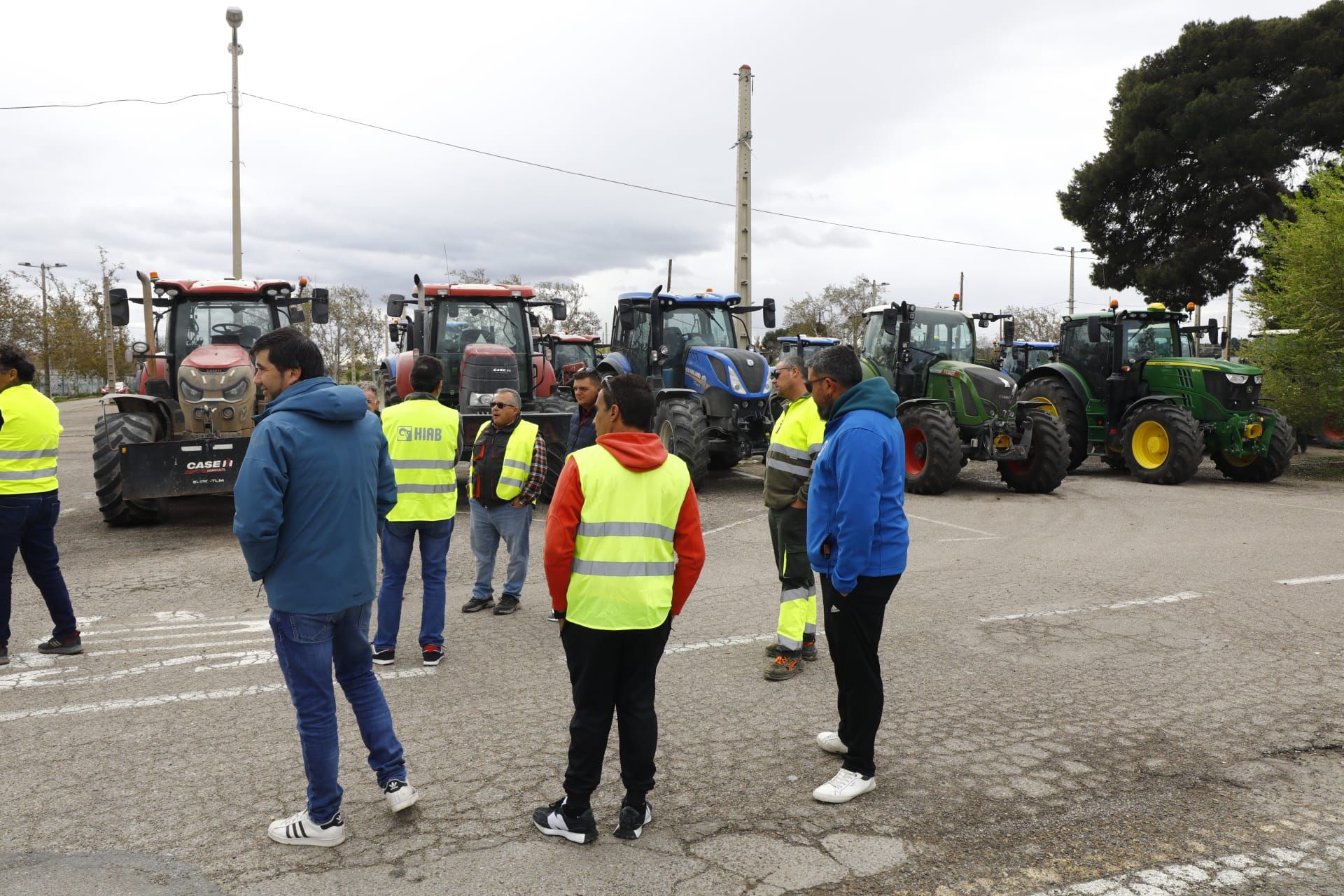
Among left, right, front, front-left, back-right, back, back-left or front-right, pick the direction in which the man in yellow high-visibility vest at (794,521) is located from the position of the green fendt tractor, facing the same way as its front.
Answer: front-right

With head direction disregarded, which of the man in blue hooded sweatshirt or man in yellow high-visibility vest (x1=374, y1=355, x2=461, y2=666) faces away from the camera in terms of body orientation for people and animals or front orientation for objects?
the man in yellow high-visibility vest

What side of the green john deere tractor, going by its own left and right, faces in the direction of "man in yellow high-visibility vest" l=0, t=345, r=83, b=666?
right

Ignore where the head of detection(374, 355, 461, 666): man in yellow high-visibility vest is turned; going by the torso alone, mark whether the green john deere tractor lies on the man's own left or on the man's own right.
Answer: on the man's own right

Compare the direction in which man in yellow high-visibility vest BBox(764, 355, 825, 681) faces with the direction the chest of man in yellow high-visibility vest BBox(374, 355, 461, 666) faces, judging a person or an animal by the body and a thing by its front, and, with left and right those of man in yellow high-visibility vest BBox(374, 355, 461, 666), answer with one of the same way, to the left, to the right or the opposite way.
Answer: to the left

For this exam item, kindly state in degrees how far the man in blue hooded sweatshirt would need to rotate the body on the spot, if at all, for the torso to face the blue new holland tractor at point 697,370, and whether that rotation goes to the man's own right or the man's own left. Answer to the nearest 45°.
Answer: approximately 90° to the man's own right

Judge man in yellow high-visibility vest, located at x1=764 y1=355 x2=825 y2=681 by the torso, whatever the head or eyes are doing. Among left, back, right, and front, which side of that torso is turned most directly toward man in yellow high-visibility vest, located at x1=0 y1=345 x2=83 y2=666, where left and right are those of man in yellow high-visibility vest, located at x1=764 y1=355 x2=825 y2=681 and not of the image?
front

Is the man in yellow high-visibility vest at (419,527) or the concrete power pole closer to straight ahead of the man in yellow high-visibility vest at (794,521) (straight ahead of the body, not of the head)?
the man in yellow high-visibility vest

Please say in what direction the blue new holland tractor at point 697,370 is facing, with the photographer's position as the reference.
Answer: facing the viewer and to the right of the viewer

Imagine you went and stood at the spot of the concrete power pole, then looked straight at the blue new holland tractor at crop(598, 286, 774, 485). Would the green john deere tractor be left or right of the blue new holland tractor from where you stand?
left
